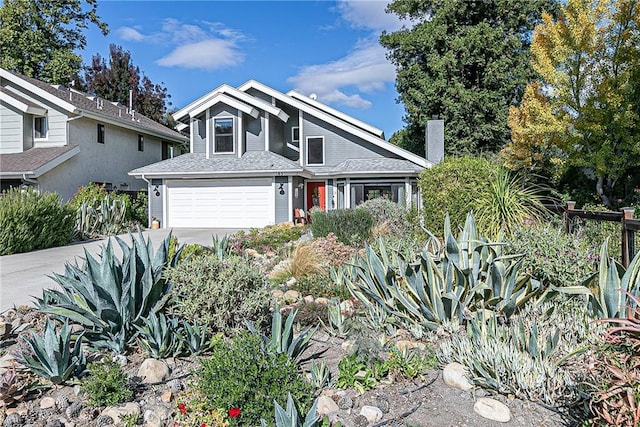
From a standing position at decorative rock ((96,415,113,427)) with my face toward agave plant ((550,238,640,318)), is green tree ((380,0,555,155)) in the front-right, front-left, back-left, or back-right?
front-left

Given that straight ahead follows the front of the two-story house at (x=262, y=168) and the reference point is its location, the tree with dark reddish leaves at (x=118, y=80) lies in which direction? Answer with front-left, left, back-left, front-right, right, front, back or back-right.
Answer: back-right

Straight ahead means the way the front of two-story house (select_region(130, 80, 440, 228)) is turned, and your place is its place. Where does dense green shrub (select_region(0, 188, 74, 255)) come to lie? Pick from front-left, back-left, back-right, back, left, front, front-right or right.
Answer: front-right

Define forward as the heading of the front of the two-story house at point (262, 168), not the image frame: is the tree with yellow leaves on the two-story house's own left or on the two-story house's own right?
on the two-story house's own left

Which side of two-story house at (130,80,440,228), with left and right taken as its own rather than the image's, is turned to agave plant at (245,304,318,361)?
front

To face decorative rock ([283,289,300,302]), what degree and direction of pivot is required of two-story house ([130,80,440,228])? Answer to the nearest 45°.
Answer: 0° — it already faces it

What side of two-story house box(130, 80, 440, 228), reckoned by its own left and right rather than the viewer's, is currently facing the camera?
front

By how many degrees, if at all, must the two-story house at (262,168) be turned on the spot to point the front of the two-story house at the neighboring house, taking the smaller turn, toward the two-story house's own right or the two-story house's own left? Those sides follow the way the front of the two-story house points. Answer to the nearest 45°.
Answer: approximately 90° to the two-story house's own right

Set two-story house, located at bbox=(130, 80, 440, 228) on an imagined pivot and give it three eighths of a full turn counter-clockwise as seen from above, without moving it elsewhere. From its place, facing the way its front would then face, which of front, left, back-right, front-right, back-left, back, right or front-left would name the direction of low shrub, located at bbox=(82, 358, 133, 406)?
back-right

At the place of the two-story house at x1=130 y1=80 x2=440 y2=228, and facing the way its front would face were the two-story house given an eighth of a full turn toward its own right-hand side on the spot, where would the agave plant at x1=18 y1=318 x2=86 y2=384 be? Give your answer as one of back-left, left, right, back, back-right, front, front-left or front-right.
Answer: front-left

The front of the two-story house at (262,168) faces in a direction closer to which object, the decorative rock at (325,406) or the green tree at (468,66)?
the decorative rock

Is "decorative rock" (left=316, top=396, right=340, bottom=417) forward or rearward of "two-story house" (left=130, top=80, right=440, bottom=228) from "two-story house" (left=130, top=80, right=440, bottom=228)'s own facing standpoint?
forward

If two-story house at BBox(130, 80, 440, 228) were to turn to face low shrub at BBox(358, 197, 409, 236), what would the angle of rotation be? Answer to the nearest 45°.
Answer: approximately 45° to its left

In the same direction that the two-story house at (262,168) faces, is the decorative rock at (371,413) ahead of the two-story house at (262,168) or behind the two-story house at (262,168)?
ahead
